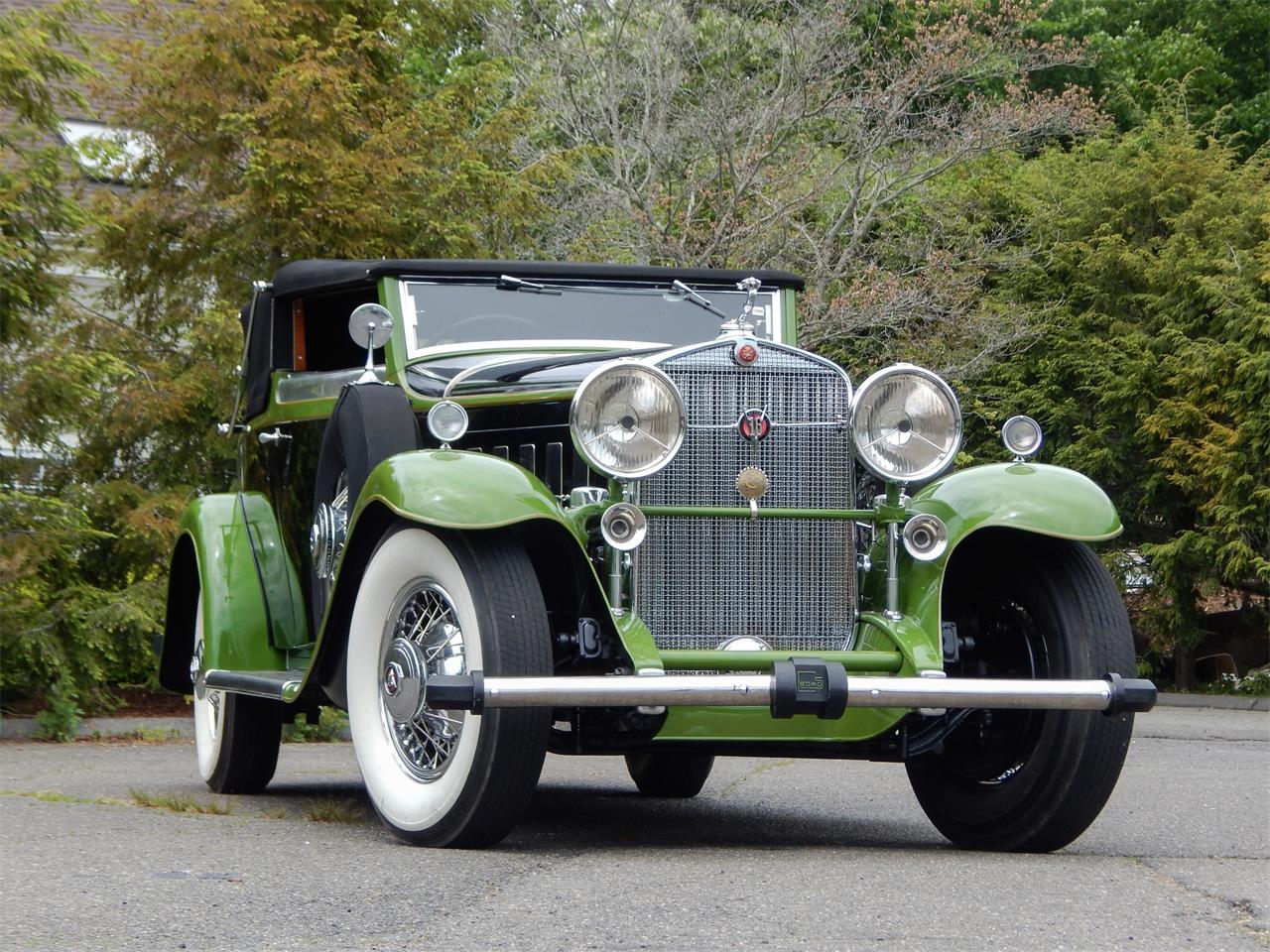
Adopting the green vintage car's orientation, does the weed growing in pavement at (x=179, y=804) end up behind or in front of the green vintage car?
behind

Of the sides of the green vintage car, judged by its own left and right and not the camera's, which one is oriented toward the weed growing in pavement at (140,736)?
back

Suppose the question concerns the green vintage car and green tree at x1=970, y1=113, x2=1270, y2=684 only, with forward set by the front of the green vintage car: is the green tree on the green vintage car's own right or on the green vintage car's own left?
on the green vintage car's own left

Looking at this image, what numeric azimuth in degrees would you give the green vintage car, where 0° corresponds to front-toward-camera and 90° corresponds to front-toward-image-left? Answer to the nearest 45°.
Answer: approximately 315°

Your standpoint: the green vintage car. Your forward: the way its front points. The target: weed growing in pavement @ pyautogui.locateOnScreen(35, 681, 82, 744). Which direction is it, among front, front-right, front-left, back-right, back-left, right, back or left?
back

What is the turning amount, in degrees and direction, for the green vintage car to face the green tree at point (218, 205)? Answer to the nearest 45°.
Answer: approximately 180°

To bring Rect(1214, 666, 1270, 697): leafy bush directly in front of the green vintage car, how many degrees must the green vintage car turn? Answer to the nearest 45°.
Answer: approximately 90° to its left

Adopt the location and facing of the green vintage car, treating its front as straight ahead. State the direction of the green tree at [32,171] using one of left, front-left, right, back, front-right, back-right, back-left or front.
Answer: back
